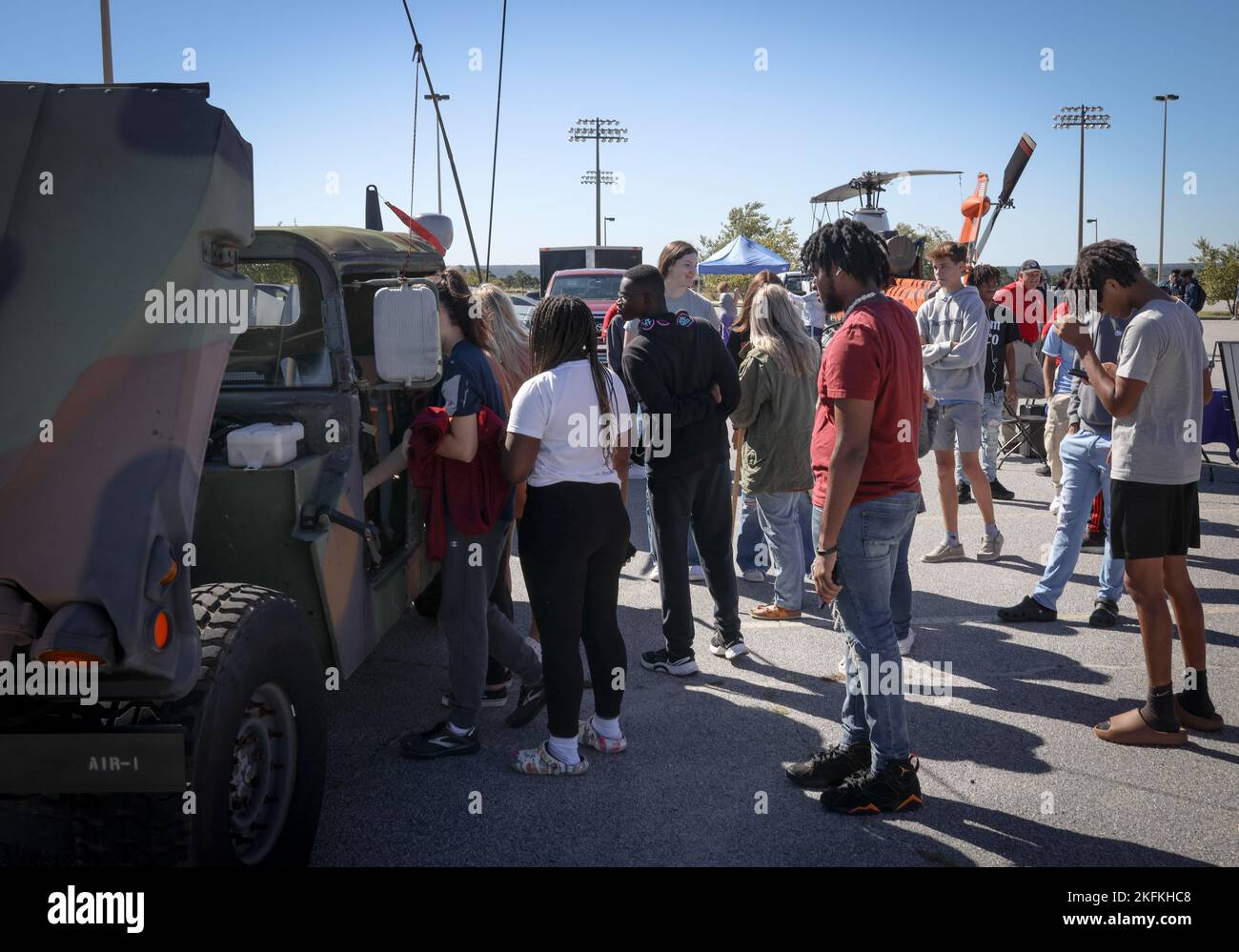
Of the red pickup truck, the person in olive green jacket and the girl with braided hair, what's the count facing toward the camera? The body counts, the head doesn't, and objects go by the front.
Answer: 1

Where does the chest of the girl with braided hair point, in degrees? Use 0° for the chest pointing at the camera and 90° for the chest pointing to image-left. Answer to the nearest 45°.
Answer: approximately 135°

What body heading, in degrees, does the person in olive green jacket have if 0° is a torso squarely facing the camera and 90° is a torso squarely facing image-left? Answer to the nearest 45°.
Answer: approximately 135°

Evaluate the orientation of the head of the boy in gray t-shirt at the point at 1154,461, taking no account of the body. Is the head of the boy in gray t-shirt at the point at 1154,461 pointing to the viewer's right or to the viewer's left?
to the viewer's left

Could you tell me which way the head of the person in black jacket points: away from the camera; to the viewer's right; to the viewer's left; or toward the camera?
to the viewer's left

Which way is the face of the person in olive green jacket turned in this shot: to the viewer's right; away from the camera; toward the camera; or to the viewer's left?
away from the camera

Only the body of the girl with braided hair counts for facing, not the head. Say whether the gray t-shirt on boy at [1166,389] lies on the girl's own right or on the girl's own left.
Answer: on the girl's own right

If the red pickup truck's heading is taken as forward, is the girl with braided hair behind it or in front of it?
in front
